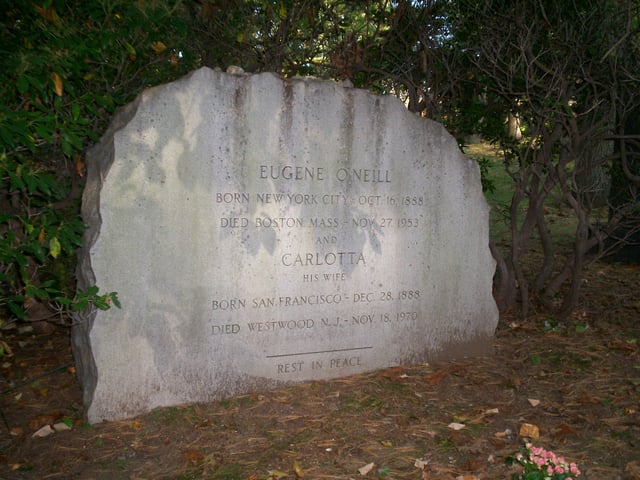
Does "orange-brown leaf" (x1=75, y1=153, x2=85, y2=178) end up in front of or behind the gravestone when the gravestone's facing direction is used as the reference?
behind

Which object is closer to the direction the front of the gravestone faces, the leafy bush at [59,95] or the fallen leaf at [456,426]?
the fallen leaf

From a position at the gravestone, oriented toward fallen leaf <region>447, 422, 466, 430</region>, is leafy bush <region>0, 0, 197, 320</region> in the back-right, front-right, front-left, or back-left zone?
back-right

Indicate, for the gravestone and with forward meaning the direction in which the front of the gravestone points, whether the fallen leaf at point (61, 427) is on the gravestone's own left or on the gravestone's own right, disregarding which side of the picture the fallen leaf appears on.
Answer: on the gravestone's own right

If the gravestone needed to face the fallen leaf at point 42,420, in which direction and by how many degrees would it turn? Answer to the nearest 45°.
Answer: approximately 135° to its right

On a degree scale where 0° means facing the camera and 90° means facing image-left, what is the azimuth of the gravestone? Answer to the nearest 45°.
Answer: approximately 315°
